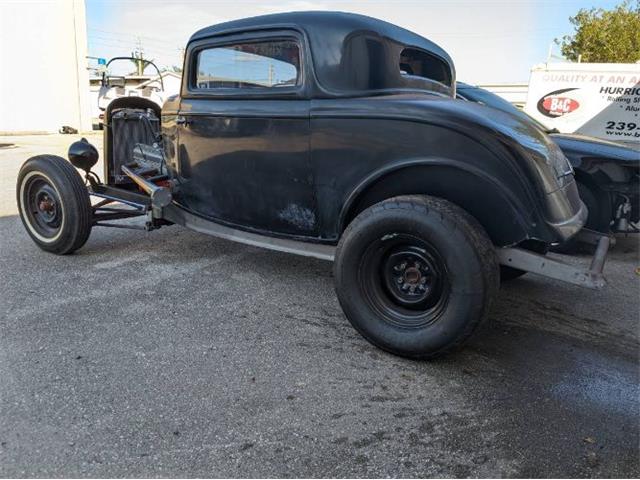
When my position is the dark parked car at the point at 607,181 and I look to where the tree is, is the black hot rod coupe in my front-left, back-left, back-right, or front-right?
back-left

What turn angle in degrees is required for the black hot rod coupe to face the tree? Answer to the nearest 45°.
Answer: approximately 90° to its right

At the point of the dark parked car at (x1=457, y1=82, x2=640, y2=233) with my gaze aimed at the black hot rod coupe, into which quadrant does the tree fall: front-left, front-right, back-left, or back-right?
back-right

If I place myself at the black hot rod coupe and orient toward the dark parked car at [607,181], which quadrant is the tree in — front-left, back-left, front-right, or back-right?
front-left

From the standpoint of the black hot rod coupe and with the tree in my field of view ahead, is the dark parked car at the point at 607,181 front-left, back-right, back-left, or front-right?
front-right

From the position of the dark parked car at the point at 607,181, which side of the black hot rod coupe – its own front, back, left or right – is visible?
right

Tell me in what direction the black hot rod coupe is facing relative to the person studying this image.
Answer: facing away from the viewer and to the left of the viewer
